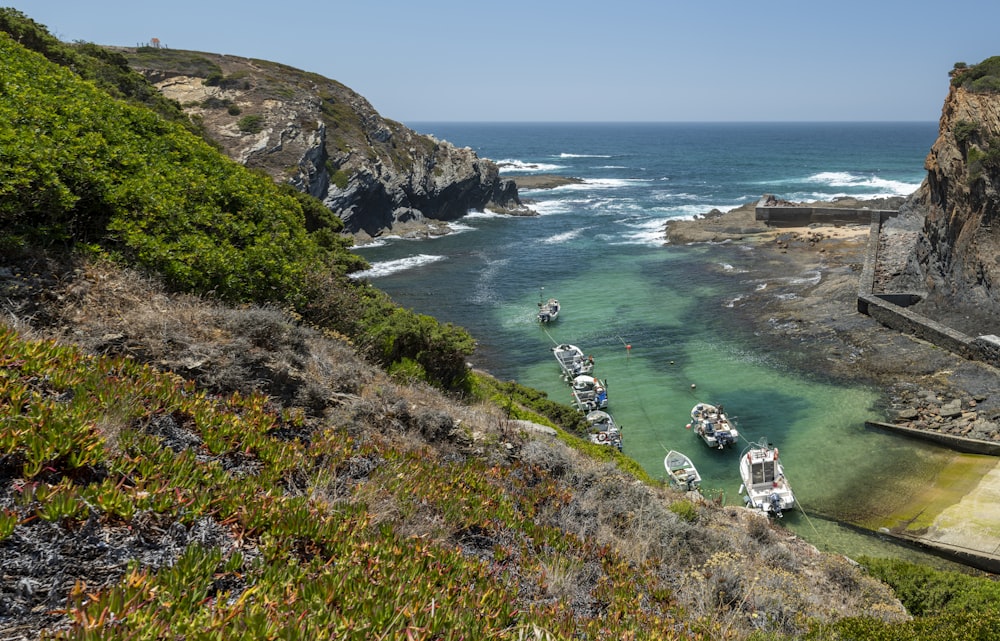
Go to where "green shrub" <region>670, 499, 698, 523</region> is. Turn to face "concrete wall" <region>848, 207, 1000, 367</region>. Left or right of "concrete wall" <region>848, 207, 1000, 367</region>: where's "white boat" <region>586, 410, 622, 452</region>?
left

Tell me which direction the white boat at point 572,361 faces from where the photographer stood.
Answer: facing away from the viewer and to the left of the viewer

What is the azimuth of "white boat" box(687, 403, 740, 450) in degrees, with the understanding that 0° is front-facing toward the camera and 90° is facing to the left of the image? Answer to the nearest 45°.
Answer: approximately 135°

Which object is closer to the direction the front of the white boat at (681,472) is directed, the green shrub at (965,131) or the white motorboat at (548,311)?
the white motorboat

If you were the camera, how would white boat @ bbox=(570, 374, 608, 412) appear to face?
facing away from the viewer and to the left of the viewer

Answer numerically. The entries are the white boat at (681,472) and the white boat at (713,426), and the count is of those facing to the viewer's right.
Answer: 0

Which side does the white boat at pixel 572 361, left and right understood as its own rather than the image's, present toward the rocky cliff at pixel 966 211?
right

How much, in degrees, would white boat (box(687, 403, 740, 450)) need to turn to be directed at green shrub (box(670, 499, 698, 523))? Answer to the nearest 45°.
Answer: approximately 135° to its left

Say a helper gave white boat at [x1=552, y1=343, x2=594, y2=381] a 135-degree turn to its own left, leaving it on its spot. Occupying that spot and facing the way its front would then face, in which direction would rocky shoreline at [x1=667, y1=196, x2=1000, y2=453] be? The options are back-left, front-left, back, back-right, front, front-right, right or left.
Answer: left

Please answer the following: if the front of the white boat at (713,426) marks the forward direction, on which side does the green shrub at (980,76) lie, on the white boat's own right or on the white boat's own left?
on the white boat's own right

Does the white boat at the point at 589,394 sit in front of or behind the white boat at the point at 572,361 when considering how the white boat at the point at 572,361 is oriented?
behind
